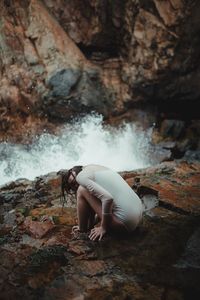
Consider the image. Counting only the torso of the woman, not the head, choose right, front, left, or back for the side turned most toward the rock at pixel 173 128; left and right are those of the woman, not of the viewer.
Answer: right

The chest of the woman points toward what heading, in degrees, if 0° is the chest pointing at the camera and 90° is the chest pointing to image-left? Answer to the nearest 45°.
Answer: approximately 90°

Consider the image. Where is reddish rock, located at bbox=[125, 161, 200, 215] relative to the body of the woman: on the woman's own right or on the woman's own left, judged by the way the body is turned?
on the woman's own right
